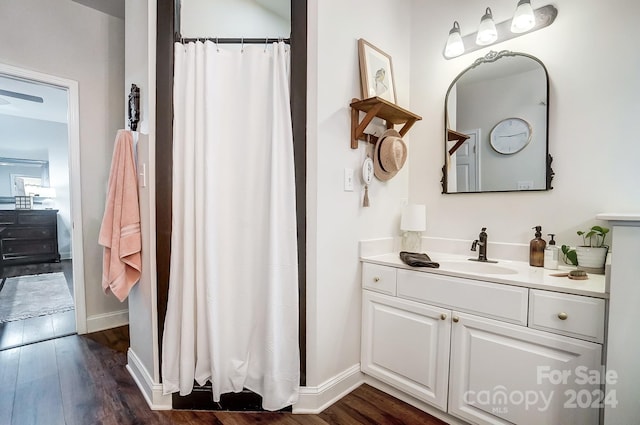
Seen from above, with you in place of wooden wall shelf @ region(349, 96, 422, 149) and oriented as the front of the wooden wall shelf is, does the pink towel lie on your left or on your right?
on your right

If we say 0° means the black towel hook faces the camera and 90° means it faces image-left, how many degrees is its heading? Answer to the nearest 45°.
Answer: approximately 45°

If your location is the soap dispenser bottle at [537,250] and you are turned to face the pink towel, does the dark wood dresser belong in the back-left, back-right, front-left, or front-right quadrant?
front-right

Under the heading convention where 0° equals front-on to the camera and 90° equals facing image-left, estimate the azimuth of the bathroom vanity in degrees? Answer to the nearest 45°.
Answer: approximately 45°

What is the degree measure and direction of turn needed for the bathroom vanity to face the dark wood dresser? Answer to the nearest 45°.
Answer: approximately 45° to its right

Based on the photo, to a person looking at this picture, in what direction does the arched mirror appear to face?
facing the viewer and to the left of the viewer

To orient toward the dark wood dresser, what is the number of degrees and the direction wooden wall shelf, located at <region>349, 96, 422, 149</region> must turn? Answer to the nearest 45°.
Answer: approximately 135° to its right

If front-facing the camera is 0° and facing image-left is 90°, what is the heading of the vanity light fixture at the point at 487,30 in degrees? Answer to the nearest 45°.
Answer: approximately 45°

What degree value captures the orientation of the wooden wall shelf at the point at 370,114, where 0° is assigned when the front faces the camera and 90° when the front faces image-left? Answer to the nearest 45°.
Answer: approximately 315°
